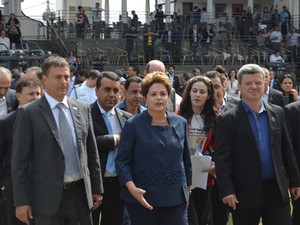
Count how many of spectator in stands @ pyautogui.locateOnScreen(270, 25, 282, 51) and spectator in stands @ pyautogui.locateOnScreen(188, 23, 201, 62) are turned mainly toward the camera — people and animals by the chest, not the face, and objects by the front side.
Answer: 2

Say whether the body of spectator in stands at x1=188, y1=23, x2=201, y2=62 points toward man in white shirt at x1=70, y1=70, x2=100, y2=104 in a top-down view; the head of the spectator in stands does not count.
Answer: yes

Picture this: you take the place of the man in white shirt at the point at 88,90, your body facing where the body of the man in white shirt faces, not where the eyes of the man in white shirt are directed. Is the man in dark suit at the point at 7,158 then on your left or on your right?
on your right

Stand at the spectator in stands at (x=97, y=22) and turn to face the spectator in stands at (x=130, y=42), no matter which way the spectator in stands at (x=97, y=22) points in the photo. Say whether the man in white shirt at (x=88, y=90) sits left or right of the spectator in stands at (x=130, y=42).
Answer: right

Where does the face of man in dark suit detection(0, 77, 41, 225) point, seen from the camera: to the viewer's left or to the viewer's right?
to the viewer's right

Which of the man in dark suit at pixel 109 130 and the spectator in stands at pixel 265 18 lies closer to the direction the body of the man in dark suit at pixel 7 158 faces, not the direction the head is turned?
the man in dark suit

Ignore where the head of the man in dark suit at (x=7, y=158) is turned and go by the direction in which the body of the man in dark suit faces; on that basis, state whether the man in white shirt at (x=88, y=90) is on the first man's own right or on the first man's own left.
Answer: on the first man's own left

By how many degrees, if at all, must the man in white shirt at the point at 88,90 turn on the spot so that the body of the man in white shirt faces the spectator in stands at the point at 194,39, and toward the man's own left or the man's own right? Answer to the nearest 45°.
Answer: approximately 135° to the man's own left

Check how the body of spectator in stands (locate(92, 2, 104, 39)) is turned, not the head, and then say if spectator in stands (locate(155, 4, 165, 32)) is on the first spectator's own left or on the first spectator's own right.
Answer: on the first spectator's own left

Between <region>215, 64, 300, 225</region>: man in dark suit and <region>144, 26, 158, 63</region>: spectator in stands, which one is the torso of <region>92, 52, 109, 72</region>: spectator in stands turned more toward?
the man in dark suit

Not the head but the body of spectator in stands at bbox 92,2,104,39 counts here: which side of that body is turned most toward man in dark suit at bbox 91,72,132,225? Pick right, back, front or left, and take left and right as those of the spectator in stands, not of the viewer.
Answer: front

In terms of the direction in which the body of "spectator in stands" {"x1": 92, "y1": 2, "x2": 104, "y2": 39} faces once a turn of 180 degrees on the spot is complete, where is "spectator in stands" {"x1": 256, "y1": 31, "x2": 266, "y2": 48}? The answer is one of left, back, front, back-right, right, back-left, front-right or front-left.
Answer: right

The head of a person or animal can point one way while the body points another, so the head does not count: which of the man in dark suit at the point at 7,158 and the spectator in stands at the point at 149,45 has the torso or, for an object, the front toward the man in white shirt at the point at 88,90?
the spectator in stands

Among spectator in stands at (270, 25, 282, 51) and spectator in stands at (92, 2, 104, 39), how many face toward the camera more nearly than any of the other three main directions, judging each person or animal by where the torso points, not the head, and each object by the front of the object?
2
